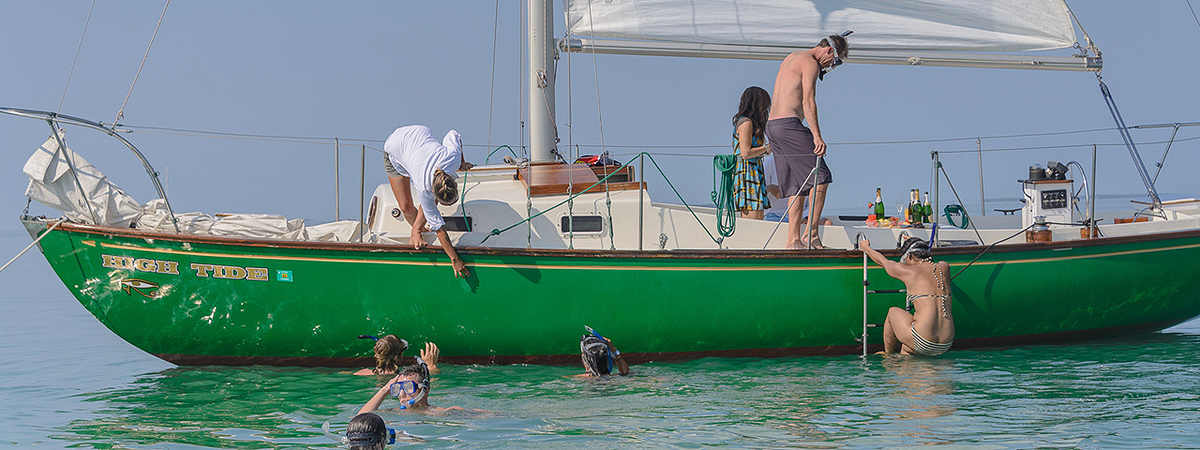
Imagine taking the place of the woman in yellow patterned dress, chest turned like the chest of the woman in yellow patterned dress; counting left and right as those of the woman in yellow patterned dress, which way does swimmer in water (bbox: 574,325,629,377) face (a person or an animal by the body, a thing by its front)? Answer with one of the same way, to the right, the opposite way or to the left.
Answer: to the left

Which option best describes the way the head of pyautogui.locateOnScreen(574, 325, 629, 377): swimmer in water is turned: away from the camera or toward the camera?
away from the camera

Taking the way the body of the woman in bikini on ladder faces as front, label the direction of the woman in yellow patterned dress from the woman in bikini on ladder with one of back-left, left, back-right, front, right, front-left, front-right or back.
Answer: front-left

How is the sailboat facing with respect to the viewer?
to the viewer's left

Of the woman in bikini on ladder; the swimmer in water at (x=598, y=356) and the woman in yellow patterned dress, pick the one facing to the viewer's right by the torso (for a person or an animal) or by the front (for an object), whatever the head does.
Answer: the woman in yellow patterned dress

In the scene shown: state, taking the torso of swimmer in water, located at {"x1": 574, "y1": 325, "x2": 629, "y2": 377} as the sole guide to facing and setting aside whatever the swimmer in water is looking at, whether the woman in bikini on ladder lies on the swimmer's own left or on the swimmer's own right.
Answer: on the swimmer's own right

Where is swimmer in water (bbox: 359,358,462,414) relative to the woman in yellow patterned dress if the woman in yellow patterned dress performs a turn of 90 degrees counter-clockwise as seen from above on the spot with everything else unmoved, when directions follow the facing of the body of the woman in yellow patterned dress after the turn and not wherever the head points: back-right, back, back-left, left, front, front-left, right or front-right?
back-left

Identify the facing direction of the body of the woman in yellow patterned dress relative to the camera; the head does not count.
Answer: to the viewer's right

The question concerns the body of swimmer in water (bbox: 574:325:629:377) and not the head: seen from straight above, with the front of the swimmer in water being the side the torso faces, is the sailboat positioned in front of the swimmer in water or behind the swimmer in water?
in front

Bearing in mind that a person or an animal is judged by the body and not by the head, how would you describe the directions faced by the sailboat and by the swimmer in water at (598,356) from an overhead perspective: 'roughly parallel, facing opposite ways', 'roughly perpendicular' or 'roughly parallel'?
roughly perpendicular

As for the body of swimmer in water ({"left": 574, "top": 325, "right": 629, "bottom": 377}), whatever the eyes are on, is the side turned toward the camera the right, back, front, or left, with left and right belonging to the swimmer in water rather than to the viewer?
back

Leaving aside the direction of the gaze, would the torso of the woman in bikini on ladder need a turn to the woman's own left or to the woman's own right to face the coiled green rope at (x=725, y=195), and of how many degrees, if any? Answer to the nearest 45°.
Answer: approximately 45° to the woman's own left

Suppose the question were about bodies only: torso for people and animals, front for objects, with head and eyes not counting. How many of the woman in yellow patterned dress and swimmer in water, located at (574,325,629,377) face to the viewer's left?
0

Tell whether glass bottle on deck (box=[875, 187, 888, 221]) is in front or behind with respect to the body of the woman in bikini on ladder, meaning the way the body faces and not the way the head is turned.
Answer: in front
